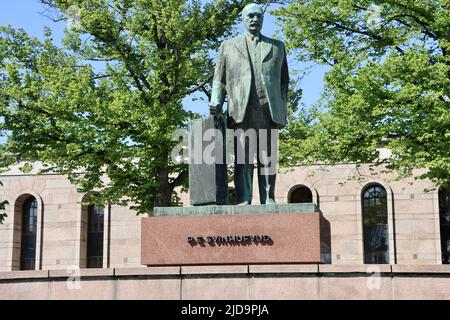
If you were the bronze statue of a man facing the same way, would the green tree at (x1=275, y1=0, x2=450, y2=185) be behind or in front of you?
behind

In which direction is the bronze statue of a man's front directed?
toward the camera

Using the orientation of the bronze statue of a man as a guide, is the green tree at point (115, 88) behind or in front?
behind
